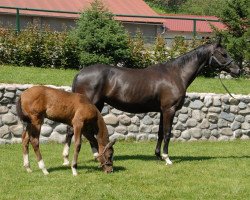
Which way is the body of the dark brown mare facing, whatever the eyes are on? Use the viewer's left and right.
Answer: facing to the right of the viewer

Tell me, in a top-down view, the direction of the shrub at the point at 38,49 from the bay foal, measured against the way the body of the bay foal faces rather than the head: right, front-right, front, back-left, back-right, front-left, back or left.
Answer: left

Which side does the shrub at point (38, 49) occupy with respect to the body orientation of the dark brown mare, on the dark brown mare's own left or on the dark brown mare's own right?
on the dark brown mare's own left

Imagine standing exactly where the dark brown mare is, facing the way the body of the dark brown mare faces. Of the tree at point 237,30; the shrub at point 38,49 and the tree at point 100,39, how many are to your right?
0

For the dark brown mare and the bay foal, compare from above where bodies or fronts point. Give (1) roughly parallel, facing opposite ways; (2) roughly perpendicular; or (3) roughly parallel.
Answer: roughly parallel

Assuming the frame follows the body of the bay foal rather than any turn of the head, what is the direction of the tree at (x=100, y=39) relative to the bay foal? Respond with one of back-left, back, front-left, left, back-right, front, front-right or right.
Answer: left

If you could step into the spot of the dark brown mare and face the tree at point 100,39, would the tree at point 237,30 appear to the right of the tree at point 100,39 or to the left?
right

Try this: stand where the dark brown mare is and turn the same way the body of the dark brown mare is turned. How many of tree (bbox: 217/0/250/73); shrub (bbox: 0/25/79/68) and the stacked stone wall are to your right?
0

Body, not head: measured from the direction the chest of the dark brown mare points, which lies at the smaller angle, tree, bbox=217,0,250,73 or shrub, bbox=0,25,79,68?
the tree

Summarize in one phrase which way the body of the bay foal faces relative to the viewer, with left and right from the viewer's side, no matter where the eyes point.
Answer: facing to the right of the viewer

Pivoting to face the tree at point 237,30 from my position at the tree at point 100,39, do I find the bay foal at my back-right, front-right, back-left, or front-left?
back-right

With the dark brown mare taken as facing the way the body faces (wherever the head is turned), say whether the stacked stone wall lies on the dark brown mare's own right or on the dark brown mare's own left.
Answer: on the dark brown mare's own left

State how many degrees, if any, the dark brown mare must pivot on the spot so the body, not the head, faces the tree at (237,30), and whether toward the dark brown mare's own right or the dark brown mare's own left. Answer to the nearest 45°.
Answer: approximately 90° to the dark brown mare's own left

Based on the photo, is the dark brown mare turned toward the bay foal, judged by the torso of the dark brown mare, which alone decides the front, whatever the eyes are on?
no

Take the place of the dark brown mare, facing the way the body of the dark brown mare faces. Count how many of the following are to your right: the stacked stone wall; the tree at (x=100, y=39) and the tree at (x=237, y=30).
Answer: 0
